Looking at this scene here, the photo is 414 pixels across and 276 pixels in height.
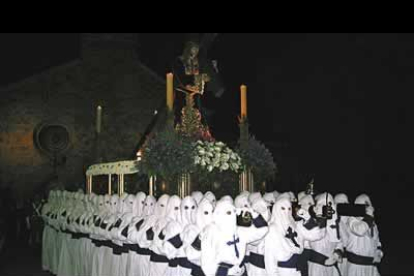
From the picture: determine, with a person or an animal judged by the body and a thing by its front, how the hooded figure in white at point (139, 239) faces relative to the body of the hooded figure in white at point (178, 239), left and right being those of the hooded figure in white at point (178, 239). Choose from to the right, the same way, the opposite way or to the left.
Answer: the same way

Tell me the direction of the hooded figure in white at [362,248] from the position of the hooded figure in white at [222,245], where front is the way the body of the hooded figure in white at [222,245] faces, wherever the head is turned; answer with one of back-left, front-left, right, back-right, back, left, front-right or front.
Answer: left

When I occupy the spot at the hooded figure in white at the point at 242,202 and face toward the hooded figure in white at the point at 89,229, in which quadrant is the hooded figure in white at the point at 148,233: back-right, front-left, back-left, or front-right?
front-left

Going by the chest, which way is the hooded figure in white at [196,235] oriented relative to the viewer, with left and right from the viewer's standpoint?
facing the viewer and to the right of the viewer

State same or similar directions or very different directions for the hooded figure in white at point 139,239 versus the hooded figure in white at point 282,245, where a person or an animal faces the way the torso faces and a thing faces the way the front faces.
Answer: same or similar directions

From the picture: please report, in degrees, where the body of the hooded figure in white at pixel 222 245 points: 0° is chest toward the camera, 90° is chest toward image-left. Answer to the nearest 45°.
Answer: approximately 315°

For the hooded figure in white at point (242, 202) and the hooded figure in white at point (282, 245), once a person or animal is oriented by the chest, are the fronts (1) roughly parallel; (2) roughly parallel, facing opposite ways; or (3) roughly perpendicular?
roughly parallel

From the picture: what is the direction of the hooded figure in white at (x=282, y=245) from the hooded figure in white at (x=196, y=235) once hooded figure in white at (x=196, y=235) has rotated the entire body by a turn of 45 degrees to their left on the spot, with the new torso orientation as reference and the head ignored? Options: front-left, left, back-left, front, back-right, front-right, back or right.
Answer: front

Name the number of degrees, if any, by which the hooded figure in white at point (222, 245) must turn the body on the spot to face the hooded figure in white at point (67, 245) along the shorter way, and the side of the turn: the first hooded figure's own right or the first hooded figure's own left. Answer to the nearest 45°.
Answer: approximately 180°

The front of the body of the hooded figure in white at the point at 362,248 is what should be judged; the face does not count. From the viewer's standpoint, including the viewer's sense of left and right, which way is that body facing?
facing the viewer and to the left of the viewer

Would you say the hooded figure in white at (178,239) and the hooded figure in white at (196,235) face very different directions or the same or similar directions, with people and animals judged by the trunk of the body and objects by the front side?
same or similar directions
